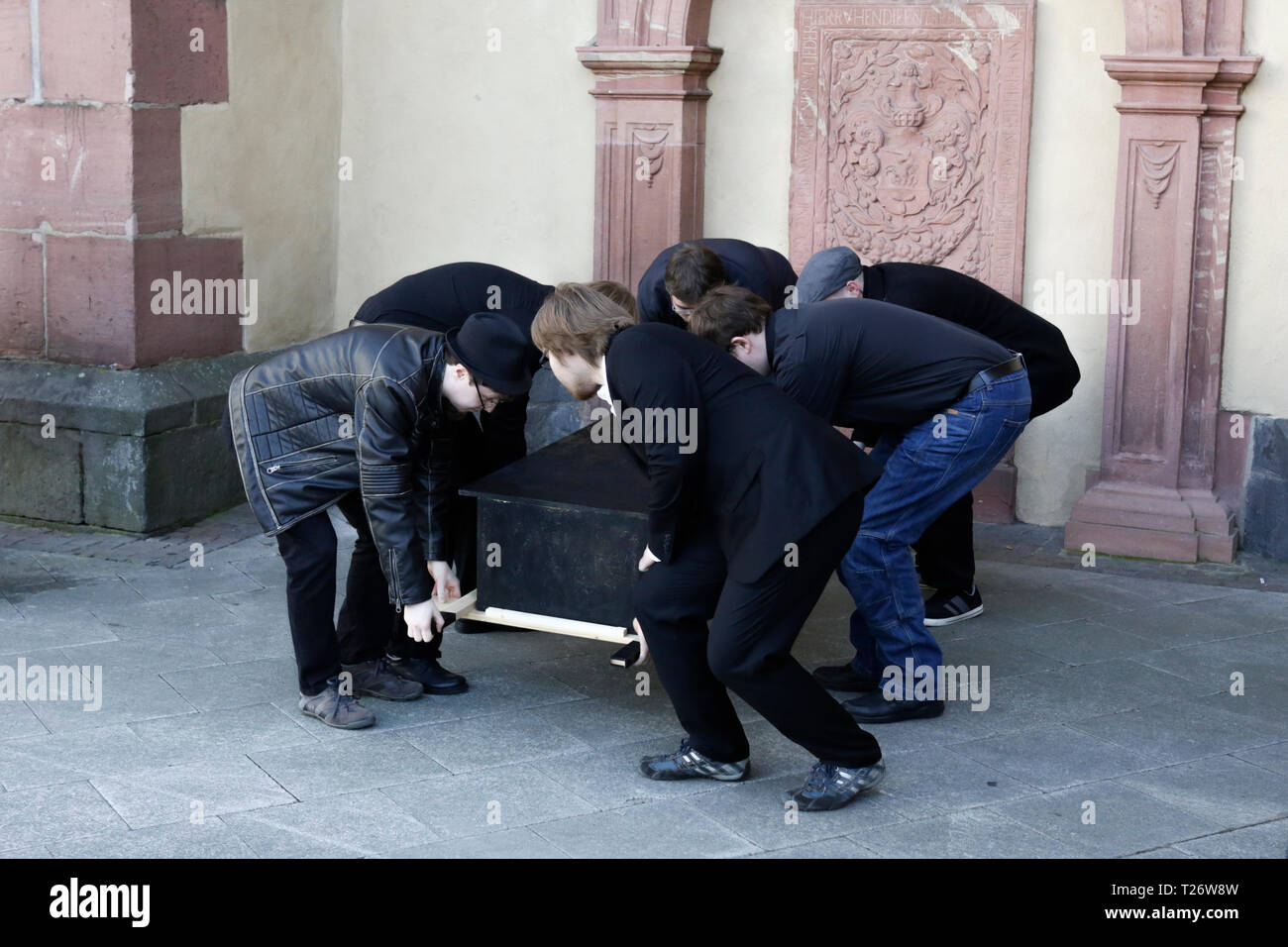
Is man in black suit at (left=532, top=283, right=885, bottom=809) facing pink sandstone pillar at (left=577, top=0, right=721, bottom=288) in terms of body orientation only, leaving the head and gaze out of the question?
no

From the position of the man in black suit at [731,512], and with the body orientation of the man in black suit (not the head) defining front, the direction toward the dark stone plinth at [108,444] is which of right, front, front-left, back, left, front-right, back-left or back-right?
front-right

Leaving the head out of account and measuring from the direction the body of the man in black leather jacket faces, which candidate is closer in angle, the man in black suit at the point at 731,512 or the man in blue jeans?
the man in blue jeans

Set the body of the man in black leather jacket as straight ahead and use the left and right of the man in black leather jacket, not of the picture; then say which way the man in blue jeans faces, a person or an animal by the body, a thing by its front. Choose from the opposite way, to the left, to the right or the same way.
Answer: the opposite way

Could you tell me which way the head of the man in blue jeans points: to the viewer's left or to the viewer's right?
to the viewer's left

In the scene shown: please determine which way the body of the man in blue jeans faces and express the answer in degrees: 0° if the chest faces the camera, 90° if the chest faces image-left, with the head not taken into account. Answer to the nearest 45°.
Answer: approximately 90°

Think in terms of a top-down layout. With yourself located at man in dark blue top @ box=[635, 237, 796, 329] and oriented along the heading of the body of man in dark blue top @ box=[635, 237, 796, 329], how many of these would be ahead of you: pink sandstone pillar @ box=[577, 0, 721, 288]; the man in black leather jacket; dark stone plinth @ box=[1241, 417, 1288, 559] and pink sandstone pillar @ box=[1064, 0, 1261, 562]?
1

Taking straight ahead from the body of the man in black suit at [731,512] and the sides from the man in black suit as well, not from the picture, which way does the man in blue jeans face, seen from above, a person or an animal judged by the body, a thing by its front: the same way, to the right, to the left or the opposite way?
the same way

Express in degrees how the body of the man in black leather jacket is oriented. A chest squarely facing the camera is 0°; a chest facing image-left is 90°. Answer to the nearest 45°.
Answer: approximately 270°

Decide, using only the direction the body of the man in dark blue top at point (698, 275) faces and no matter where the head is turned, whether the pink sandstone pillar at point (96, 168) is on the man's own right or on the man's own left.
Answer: on the man's own right

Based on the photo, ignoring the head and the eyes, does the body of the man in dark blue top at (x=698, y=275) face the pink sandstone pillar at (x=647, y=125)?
no

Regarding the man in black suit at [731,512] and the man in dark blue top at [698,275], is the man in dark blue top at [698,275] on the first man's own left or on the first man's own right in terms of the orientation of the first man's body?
on the first man's own right

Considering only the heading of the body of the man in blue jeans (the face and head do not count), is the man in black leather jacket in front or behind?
in front

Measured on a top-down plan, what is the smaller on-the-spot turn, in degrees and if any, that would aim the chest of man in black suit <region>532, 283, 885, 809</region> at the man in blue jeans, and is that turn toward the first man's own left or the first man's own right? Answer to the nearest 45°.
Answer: approximately 135° to the first man's own right

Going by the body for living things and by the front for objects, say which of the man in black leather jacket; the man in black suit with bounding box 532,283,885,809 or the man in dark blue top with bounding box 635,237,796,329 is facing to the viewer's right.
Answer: the man in black leather jacket

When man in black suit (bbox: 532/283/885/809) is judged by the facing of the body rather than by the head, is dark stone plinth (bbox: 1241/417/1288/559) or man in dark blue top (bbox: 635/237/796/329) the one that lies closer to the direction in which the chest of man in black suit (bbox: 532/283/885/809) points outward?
the man in dark blue top
